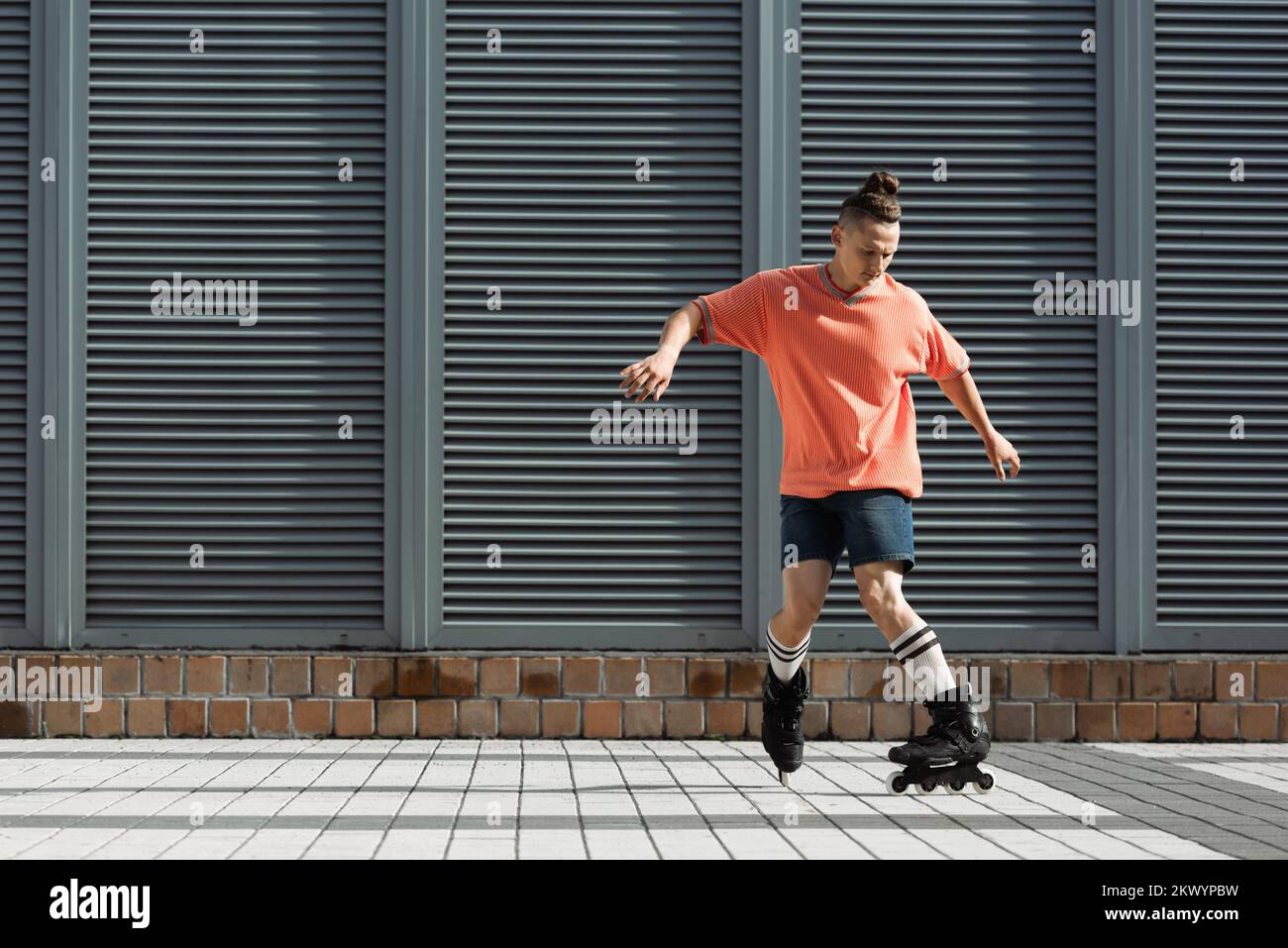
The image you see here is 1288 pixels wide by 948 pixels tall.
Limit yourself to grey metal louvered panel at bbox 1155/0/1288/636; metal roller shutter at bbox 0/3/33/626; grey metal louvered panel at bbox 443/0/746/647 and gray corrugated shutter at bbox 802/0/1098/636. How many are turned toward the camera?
4

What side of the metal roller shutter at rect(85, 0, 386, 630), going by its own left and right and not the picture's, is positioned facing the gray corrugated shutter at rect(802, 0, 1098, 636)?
left

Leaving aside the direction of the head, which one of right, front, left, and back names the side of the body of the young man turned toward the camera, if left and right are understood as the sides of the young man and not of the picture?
front

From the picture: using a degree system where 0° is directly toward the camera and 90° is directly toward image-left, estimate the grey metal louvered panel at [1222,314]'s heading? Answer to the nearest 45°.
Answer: approximately 0°

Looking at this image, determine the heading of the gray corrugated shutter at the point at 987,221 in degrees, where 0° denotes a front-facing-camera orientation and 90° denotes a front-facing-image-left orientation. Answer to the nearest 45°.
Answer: approximately 0°

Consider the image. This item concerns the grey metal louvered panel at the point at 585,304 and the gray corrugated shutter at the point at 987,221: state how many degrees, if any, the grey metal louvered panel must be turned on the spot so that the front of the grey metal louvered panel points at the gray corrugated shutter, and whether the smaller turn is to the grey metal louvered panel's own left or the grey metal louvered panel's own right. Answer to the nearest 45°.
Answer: approximately 90° to the grey metal louvered panel's own left

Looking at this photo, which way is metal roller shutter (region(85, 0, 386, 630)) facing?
toward the camera

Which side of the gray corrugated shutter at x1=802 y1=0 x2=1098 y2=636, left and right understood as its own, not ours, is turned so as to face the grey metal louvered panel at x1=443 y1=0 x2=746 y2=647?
right

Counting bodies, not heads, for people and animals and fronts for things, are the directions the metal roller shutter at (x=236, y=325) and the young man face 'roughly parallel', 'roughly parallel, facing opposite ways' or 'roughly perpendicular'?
roughly parallel

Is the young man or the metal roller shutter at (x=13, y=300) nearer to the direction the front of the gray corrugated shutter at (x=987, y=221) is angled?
the young man

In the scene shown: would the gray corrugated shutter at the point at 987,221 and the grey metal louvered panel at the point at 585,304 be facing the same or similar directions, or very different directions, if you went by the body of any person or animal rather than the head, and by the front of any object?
same or similar directions

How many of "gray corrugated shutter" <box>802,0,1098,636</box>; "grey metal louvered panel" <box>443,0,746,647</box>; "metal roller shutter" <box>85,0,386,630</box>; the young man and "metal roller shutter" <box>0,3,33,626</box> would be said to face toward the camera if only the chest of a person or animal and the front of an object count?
5

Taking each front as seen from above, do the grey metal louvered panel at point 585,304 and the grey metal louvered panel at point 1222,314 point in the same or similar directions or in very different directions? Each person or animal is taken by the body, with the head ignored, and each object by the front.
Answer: same or similar directions
